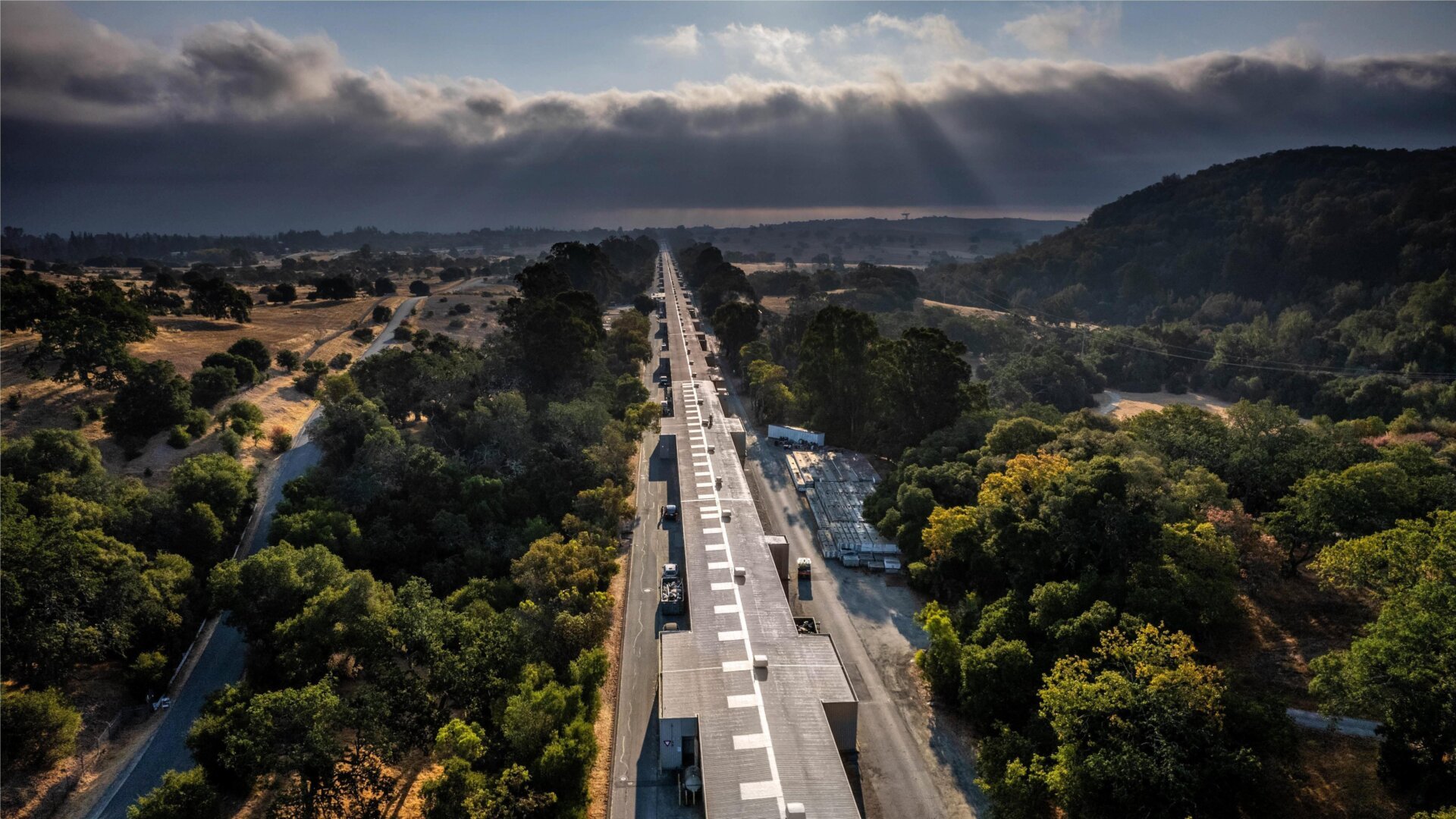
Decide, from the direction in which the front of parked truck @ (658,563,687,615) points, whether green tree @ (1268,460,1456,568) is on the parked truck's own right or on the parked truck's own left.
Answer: on the parked truck's own right

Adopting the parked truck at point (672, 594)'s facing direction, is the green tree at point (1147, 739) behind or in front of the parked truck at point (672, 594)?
behind

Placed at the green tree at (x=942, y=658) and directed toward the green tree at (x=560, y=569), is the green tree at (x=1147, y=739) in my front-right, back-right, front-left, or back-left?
back-left

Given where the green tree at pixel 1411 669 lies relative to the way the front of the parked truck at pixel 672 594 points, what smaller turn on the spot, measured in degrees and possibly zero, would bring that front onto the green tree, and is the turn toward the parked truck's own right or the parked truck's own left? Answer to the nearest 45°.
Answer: approximately 135° to the parked truck's own right

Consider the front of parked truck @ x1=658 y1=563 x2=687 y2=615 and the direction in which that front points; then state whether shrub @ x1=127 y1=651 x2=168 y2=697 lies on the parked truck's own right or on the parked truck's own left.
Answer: on the parked truck's own left

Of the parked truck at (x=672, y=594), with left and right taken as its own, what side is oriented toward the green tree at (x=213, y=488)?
left

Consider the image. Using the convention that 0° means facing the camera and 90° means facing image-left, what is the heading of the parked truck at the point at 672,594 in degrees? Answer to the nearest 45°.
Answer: approximately 180°

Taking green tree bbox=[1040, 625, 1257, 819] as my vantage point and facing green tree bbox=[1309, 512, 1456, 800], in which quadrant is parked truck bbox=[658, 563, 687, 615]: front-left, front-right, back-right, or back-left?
back-left
